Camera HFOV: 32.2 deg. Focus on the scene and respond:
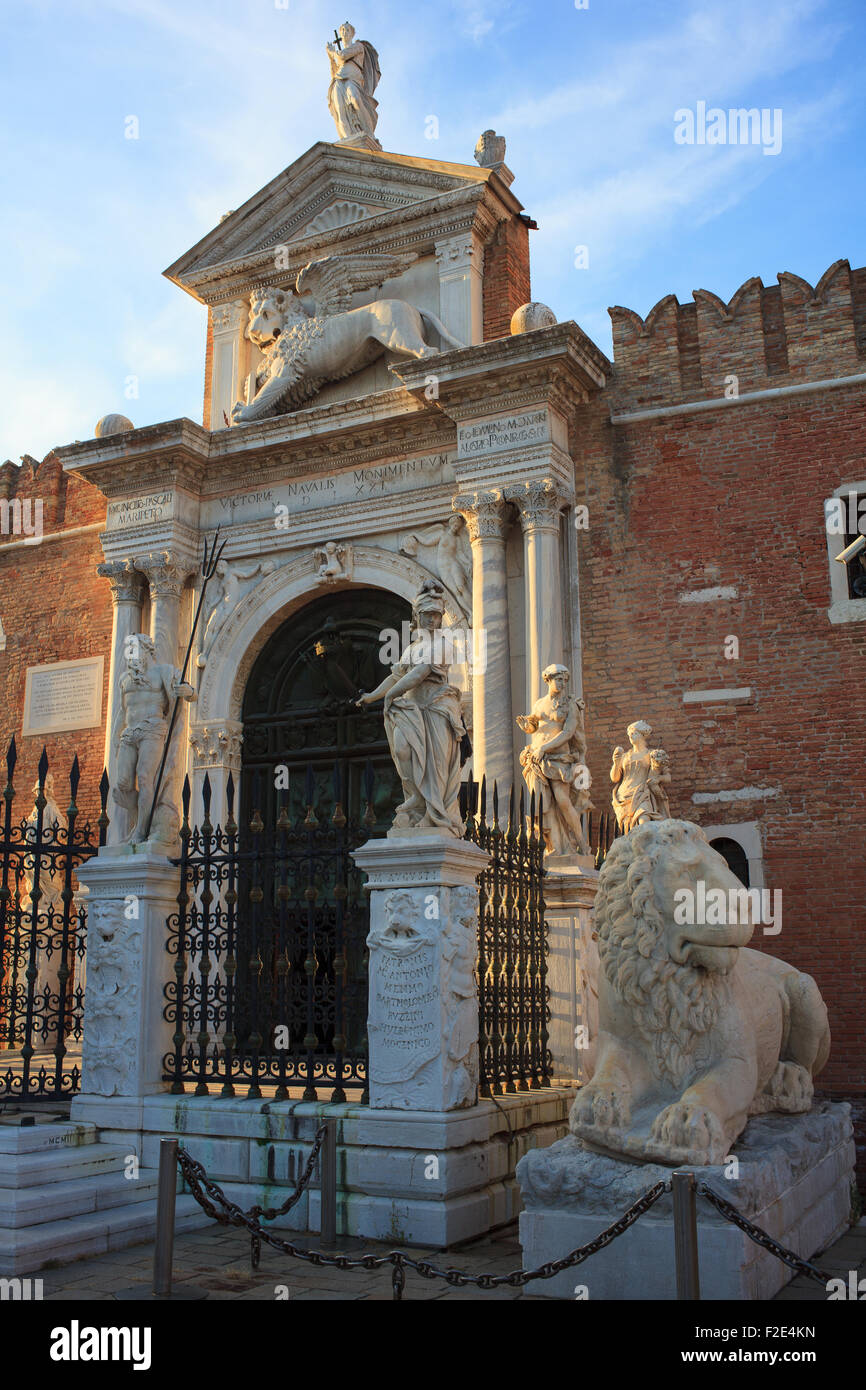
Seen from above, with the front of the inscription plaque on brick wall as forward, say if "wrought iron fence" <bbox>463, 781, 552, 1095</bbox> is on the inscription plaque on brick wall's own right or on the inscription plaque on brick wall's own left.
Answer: on the inscription plaque on brick wall's own left

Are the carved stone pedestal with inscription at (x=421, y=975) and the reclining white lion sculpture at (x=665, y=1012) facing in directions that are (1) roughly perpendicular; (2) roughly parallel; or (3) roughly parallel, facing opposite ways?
roughly parallel

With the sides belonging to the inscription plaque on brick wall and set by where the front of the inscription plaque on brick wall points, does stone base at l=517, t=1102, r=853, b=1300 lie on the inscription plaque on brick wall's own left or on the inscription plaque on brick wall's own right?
on the inscription plaque on brick wall's own left

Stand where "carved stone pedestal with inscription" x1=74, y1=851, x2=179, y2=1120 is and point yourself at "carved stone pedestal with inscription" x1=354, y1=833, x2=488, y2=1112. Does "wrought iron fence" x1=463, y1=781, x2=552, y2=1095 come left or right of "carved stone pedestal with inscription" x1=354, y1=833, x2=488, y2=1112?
left

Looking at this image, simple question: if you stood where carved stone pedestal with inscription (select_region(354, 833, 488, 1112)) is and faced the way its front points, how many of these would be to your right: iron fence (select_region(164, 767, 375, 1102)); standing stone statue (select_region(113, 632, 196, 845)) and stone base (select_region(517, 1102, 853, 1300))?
2

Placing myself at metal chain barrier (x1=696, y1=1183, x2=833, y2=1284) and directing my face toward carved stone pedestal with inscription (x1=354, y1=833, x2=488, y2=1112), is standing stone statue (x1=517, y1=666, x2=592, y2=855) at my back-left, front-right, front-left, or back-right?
front-right

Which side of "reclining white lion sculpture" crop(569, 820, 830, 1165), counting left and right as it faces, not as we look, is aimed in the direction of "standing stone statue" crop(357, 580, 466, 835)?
right

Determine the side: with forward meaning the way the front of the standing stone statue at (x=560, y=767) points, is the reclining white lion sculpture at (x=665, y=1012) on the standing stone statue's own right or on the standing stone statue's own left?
on the standing stone statue's own left

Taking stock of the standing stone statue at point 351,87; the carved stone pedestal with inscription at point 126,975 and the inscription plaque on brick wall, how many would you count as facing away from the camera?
0

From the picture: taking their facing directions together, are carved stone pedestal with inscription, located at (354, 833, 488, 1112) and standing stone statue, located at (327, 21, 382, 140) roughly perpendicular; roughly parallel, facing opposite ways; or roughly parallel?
roughly parallel

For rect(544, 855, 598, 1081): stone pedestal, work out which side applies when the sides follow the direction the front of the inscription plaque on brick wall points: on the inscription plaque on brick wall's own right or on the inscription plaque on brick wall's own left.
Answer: on the inscription plaque on brick wall's own left

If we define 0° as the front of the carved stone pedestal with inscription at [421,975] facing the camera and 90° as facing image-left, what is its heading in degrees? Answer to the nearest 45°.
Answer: approximately 45°

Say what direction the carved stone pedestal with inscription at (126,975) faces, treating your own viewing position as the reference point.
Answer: facing the viewer and to the left of the viewer
